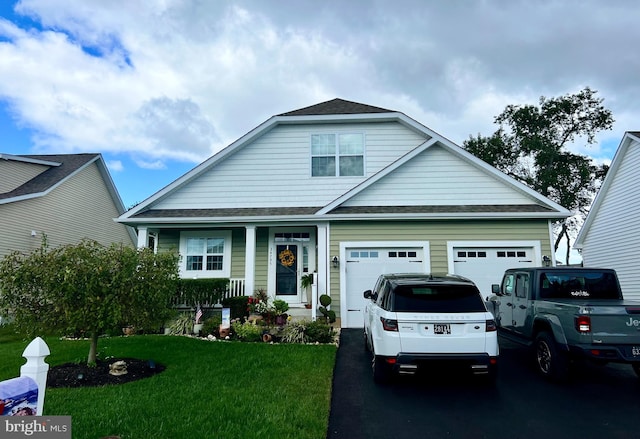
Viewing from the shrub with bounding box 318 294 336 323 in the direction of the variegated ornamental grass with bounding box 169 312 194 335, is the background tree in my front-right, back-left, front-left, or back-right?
back-right

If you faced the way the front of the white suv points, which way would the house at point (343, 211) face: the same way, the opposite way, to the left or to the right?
the opposite way

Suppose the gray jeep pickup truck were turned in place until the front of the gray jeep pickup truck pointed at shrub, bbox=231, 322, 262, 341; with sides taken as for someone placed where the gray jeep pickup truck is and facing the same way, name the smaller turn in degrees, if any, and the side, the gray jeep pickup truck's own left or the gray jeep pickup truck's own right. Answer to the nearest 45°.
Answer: approximately 45° to the gray jeep pickup truck's own left

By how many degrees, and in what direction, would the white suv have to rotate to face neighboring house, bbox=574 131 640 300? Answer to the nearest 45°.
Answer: approximately 45° to its right

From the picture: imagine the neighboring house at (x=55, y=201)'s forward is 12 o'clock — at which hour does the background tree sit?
The background tree is roughly at 8 o'clock from the neighboring house.

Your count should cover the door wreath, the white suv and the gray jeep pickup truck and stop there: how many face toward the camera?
1

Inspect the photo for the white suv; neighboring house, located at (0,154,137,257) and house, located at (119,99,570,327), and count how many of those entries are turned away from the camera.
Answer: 1

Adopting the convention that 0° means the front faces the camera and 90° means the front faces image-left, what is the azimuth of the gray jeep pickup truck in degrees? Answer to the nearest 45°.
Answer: approximately 135°

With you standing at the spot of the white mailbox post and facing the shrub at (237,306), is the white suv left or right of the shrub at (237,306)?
right

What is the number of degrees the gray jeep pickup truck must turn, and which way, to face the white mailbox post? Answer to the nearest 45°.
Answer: approximately 90° to its left

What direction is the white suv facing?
away from the camera

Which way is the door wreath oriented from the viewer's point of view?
toward the camera

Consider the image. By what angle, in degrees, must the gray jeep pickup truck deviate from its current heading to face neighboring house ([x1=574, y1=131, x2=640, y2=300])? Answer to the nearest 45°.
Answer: approximately 45° to its right

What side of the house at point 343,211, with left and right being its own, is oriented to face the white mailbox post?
front

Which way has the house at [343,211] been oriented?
toward the camera

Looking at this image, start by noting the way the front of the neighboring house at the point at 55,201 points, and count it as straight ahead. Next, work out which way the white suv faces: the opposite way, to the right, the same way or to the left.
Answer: the opposite way

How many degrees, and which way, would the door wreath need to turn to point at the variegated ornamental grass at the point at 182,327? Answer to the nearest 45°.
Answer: approximately 45° to its right

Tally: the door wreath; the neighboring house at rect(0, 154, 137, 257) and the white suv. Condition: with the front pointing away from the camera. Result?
1

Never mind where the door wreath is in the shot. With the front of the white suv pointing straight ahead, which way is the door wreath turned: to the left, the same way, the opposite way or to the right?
the opposite way

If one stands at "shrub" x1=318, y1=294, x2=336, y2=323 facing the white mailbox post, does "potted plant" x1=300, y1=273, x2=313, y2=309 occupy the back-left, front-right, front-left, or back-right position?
back-right
